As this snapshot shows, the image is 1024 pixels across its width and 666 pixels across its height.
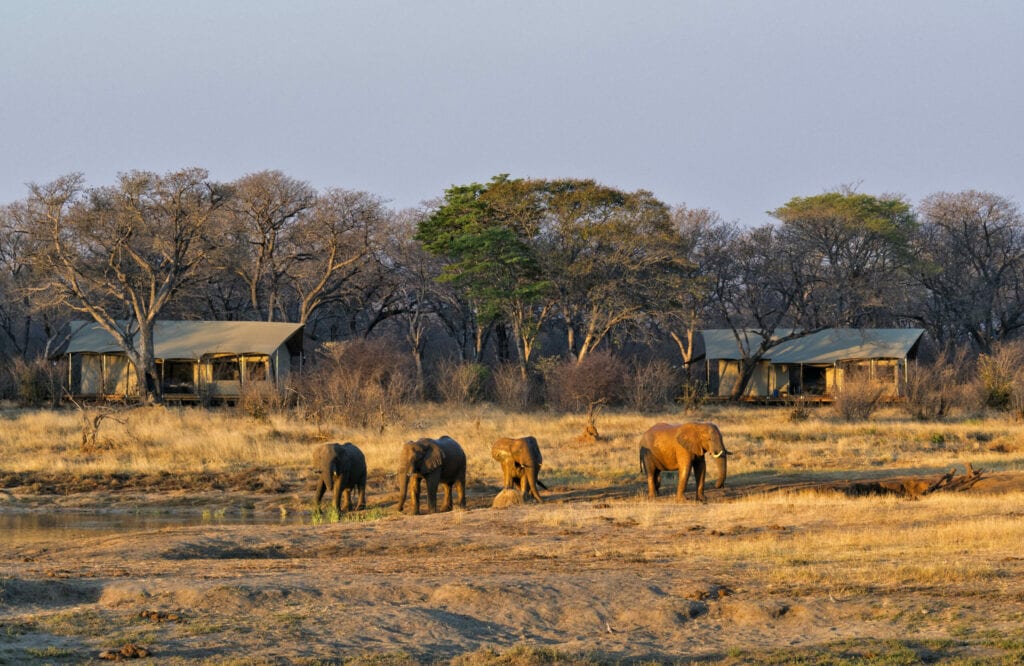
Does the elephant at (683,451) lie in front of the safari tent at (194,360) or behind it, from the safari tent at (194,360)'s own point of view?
in front

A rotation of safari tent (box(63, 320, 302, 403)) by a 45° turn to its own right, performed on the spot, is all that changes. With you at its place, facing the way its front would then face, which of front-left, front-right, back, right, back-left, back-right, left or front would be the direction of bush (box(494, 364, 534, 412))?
left

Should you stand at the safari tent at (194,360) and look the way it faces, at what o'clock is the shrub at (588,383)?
The shrub is roughly at 10 o'clock from the safari tent.

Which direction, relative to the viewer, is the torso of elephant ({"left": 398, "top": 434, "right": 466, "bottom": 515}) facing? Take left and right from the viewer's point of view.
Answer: facing the viewer and to the left of the viewer

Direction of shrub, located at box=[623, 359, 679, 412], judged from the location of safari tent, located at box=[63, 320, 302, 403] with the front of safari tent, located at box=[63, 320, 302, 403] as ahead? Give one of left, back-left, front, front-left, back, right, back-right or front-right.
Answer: front-left

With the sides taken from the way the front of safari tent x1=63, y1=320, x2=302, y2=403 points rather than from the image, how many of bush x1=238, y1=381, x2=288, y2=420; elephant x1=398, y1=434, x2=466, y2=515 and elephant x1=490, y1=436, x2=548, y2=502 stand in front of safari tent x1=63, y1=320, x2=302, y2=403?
3

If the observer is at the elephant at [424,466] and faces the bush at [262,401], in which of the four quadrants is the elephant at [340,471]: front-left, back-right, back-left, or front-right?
front-left

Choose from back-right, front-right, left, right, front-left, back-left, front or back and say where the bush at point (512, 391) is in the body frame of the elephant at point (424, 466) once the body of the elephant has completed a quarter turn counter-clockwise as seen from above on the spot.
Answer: back-left

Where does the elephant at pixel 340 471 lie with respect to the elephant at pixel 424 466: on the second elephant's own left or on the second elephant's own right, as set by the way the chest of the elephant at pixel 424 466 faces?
on the second elephant's own right

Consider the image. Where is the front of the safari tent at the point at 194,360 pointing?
toward the camera

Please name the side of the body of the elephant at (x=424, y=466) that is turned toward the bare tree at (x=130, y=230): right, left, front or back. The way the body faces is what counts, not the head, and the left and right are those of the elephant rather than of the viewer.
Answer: right
